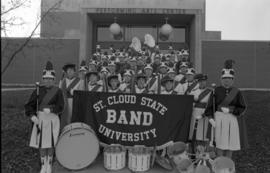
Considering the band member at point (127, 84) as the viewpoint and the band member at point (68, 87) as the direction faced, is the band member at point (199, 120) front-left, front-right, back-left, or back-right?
back-left

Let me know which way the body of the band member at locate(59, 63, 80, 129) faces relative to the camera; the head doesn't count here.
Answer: toward the camera

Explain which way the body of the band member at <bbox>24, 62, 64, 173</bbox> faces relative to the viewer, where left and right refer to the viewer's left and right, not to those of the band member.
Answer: facing the viewer

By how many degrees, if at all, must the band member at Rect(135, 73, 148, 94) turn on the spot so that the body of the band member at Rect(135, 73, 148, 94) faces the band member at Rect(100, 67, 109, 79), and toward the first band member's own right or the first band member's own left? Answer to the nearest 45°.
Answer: approximately 135° to the first band member's own right

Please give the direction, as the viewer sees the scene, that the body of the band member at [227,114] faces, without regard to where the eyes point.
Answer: toward the camera

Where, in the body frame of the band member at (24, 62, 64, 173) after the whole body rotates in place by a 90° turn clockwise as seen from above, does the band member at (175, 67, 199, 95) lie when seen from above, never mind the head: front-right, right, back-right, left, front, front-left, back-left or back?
back

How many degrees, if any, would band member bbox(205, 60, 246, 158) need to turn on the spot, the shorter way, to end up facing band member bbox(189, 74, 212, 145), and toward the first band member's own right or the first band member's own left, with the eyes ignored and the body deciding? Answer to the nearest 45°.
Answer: approximately 135° to the first band member's own right

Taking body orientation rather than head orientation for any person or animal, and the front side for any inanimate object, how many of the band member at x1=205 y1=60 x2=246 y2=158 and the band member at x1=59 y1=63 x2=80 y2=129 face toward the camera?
2

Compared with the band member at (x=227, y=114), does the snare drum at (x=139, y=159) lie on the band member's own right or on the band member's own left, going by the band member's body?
on the band member's own right
